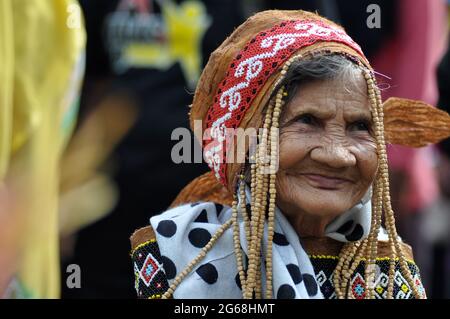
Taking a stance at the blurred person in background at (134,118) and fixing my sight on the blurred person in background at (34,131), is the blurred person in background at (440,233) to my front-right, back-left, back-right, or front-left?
back-left

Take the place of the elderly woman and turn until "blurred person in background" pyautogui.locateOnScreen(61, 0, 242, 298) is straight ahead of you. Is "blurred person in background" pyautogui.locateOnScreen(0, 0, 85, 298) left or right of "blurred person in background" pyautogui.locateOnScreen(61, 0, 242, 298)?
left

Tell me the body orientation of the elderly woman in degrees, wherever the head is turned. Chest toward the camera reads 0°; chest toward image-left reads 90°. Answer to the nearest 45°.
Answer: approximately 315°

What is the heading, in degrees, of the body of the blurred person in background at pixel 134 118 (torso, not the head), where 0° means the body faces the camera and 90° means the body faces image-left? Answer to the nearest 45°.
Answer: approximately 0°

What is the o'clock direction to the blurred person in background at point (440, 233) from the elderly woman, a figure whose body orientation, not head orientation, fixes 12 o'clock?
The blurred person in background is roughly at 8 o'clock from the elderly woman.
